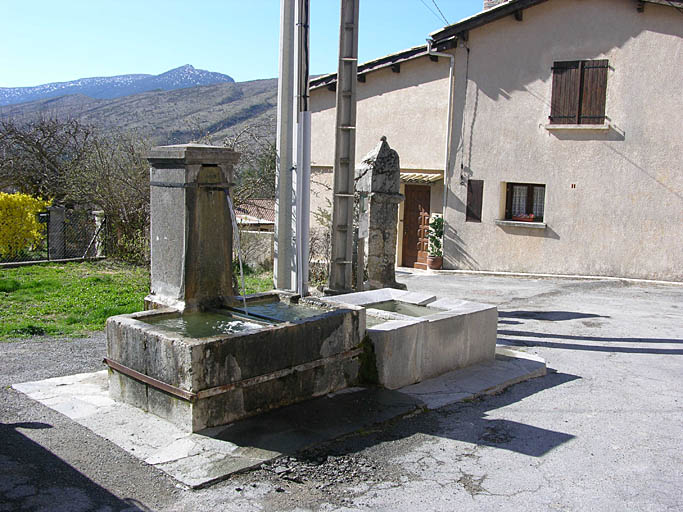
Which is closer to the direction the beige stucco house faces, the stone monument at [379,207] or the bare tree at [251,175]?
the stone monument

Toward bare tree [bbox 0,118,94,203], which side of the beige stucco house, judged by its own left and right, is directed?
right

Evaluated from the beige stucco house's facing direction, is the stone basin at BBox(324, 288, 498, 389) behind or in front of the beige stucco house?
in front

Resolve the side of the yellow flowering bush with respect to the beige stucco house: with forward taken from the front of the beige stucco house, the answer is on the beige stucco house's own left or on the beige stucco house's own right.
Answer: on the beige stucco house's own right

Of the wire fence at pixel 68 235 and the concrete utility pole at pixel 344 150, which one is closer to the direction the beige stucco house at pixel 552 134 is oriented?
the concrete utility pole

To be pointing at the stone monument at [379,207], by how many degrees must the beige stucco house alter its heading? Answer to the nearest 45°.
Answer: approximately 45° to its right

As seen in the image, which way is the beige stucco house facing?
toward the camera

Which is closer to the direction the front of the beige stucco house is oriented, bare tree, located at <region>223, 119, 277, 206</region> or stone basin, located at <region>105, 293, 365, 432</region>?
the stone basin

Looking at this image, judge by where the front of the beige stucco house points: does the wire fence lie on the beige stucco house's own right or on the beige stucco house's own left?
on the beige stucco house's own right

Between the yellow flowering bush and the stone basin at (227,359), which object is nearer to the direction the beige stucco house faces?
the stone basin

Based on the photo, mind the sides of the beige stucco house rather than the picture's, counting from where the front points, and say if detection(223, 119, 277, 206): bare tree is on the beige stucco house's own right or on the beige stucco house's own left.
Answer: on the beige stucco house's own right

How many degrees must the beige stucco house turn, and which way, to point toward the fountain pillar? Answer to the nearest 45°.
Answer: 0° — it already faces it
